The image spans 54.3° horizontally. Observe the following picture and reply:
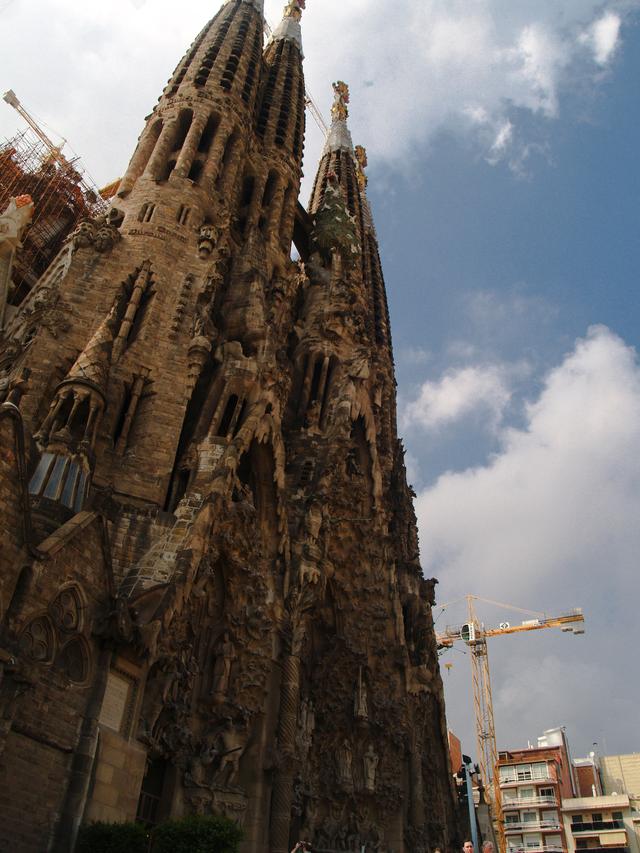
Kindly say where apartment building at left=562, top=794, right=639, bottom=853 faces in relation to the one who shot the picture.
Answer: facing the viewer

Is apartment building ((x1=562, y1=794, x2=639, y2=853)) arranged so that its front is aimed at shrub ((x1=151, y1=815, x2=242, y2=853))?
yes

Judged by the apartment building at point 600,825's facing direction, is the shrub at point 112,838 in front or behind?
in front

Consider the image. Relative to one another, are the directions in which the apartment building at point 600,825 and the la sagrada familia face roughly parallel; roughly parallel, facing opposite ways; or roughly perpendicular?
roughly perpendicular

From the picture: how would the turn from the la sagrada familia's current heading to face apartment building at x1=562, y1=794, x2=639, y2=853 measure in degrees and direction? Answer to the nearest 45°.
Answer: approximately 90° to its left

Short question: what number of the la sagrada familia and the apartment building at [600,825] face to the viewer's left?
0

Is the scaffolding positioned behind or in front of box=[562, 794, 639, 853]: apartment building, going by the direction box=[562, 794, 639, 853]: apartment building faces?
in front

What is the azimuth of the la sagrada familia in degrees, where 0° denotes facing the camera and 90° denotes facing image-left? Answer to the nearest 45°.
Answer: approximately 315°

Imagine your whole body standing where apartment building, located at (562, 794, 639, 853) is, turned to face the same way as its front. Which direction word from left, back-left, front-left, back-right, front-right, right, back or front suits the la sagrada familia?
front
